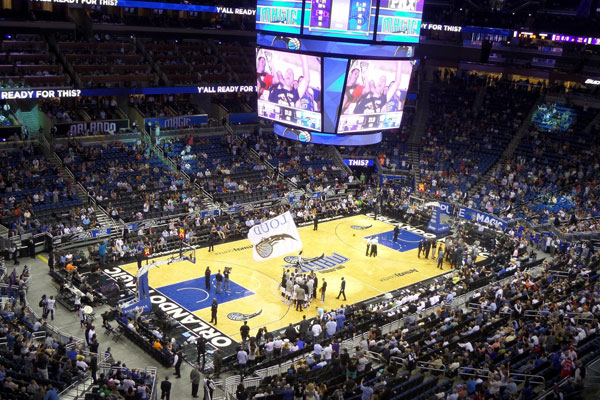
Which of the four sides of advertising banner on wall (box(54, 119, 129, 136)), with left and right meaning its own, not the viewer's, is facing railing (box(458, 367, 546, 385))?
front

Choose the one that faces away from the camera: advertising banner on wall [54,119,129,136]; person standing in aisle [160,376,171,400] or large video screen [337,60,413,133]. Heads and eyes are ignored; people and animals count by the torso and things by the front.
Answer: the person standing in aisle

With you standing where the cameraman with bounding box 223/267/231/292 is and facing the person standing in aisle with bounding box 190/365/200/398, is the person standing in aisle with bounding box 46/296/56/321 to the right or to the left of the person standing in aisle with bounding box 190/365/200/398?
right

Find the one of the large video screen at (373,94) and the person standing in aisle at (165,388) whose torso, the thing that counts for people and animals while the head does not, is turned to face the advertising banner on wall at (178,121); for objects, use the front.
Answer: the person standing in aisle

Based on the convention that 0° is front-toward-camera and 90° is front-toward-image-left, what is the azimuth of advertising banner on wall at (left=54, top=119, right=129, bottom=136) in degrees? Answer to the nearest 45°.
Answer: approximately 315°

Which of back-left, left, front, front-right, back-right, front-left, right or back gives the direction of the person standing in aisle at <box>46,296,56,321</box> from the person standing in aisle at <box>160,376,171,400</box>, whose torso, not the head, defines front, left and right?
front-left

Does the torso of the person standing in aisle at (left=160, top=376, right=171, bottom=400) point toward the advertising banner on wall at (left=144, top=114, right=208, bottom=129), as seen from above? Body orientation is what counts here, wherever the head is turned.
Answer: yes

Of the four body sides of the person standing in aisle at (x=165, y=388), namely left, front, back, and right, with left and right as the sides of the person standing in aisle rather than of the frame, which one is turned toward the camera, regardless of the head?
back

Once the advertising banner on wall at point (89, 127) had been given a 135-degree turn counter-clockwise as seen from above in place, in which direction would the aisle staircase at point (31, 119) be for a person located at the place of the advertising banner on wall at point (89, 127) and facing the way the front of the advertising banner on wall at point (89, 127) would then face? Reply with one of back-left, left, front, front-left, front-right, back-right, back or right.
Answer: left

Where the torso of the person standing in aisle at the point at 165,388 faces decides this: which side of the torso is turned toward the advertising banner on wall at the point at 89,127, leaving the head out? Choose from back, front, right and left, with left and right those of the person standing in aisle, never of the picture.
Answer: front

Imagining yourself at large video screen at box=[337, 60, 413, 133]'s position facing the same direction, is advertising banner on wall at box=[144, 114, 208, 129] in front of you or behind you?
behind

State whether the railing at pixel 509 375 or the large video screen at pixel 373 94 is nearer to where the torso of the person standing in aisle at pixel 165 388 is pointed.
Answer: the large video screen

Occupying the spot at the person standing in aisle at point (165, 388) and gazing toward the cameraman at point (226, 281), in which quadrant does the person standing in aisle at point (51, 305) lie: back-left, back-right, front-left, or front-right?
front-left

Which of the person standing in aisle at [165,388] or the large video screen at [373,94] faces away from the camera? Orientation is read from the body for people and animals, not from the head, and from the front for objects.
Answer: the person standing in aisle

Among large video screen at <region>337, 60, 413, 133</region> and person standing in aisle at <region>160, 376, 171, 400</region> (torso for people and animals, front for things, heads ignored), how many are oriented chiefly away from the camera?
1

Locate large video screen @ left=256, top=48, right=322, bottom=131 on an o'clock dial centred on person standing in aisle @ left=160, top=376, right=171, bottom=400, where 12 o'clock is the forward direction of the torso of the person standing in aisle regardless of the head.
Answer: The large video screen is roughly at 1 o'clock from the person standing in aisle.

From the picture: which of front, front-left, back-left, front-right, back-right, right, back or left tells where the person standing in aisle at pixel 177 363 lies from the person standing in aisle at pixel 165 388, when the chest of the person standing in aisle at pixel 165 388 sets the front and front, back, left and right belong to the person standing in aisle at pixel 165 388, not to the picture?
front

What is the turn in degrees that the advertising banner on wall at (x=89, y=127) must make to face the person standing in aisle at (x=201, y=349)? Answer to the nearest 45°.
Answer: approximately 45° to its right

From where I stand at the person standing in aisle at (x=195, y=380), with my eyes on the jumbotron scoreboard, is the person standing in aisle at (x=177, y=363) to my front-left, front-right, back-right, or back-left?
front-left
